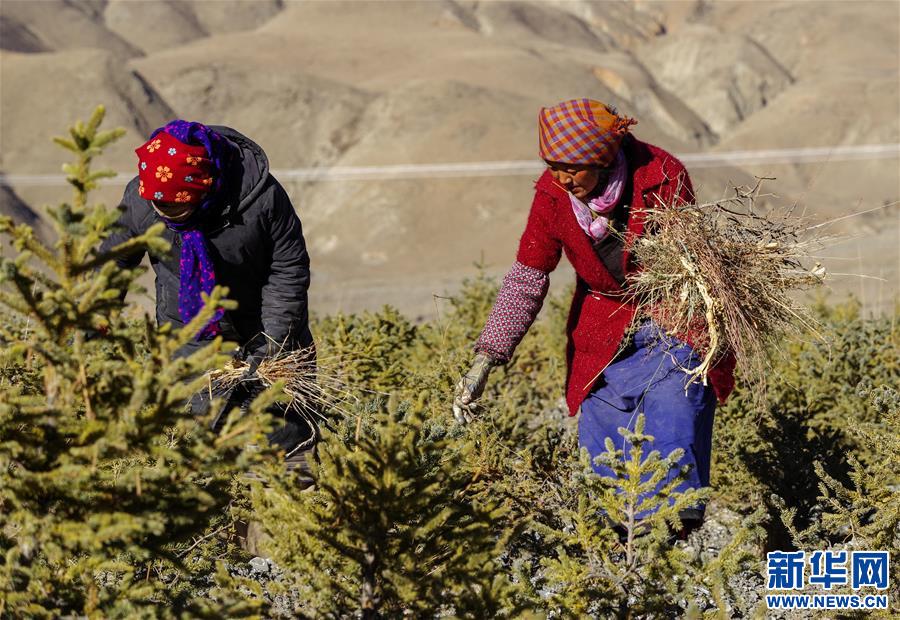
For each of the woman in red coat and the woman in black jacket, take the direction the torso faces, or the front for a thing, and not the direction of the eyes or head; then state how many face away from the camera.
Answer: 0

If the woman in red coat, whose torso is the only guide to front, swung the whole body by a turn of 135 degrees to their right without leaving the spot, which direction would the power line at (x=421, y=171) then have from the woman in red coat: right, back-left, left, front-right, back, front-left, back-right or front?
front

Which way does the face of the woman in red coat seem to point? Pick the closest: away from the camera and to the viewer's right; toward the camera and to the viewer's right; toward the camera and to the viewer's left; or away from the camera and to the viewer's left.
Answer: toward the camera and to the viewer's left

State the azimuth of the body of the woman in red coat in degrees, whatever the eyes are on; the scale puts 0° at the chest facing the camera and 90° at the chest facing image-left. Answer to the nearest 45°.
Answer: approximately 45°
